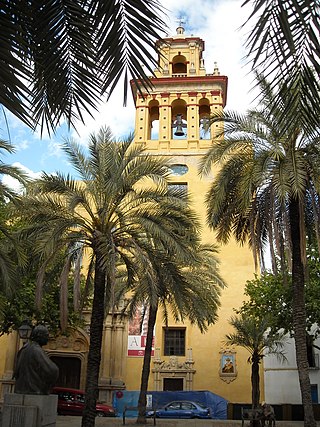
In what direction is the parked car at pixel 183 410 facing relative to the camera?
to the viewer's left

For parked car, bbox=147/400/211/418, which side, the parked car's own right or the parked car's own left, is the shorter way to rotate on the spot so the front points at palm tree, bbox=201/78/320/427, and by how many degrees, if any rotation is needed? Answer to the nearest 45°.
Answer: approximately 90° to the parked car's own left

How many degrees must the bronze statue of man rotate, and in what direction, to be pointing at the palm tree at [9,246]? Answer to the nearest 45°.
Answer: approximately 135° to its left

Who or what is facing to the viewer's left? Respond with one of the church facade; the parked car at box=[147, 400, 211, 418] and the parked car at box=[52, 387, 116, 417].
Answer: the parked car at box=[147, 400, 211, 418]

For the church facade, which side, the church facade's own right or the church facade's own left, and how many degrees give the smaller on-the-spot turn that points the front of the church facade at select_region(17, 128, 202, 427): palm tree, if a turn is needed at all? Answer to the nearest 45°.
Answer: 0° — it already faces it

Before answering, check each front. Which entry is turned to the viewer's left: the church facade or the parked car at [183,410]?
the parked car

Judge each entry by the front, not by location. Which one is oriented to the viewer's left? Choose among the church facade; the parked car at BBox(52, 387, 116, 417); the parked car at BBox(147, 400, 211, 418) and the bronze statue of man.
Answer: the parked car at BBox(147, 400, 211, 418)

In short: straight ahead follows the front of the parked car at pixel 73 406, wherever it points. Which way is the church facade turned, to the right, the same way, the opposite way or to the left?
to the right

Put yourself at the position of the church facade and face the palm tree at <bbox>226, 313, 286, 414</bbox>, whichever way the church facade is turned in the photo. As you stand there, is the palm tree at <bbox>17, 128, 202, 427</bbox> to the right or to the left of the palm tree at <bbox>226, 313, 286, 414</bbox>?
right

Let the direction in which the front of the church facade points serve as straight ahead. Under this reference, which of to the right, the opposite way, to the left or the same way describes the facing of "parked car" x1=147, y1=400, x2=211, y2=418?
to the right

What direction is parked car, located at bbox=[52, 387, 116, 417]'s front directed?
to the viewer's right

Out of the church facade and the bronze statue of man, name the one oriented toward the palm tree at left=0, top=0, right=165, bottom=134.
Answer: the church facade

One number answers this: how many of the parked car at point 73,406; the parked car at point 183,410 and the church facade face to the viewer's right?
1
